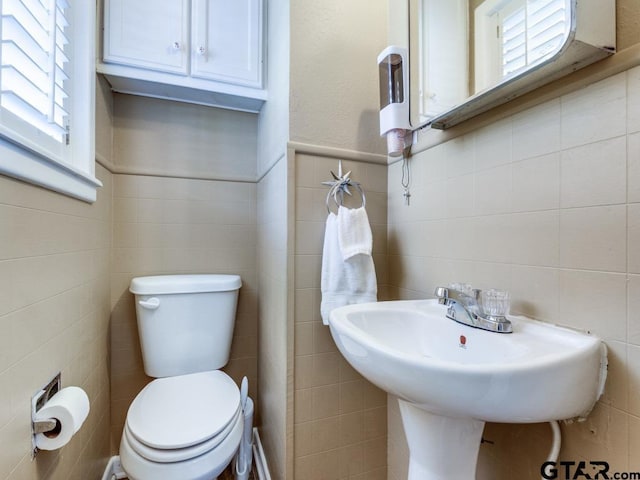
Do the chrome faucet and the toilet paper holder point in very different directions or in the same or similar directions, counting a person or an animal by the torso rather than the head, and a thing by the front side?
very different directions

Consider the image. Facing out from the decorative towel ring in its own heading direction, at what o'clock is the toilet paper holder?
The toilet paper holder is roughly at 2 o'clock from the decorative towel ring.

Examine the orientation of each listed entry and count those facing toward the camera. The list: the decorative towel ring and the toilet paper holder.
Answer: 1

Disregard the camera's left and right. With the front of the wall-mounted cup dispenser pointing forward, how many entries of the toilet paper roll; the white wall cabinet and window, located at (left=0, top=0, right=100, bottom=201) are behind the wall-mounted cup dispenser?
0

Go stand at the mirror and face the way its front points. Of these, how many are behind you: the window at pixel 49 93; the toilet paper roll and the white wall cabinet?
0

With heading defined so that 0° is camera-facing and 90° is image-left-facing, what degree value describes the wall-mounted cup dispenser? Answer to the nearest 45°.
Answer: approximately 45°

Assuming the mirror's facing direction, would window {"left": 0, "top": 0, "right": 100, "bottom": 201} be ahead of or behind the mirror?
ahead

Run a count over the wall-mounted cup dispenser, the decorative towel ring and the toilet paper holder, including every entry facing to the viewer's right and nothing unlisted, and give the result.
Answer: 1

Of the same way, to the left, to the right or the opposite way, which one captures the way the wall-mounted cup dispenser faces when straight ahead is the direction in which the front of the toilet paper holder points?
the opposite way

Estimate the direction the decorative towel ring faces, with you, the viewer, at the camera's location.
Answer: facing the viewer

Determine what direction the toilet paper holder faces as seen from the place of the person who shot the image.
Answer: facing to the right of the viewer

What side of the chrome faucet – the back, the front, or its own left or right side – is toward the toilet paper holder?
front
